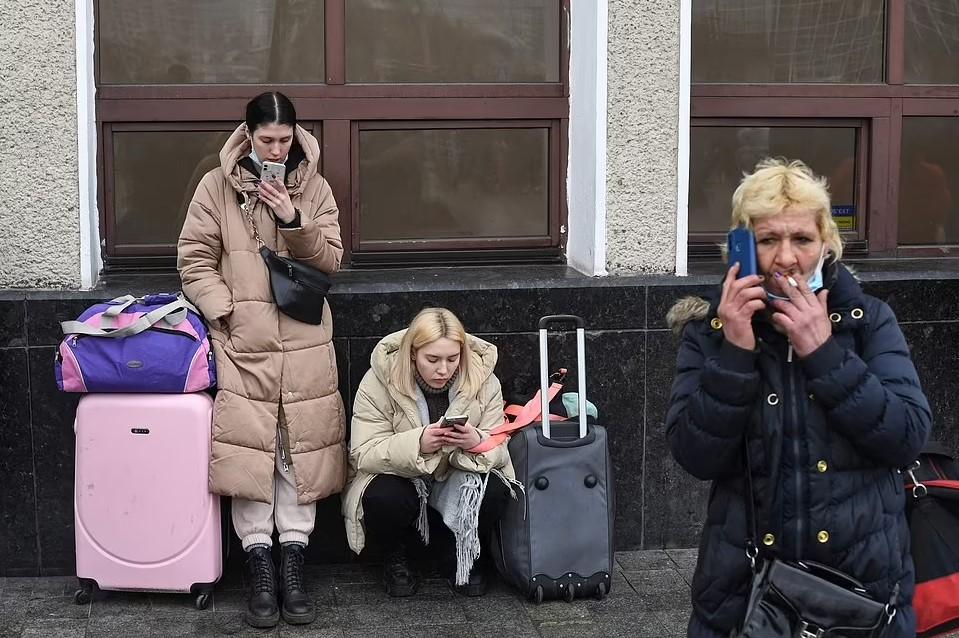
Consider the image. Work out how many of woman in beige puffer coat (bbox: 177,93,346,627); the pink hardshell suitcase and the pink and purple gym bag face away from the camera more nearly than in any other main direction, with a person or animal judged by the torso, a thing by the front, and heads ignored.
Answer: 0

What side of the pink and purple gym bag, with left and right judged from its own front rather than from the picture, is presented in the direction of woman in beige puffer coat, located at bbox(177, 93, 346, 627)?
left

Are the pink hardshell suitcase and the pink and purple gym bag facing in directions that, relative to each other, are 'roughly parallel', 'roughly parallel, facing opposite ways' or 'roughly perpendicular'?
roughly parallel

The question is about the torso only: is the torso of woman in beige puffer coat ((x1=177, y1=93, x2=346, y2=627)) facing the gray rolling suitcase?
no

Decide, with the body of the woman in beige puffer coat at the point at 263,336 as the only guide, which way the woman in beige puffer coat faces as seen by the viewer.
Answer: toward the camera

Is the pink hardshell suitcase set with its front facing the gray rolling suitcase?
no

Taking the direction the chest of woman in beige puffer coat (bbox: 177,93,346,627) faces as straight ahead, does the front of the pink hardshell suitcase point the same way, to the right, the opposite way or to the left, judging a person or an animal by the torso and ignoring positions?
the same way

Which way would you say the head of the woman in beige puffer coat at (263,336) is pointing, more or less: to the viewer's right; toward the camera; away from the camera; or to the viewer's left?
toward the camera

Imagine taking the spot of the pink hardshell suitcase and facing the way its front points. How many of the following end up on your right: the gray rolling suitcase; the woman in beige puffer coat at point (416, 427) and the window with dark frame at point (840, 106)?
0

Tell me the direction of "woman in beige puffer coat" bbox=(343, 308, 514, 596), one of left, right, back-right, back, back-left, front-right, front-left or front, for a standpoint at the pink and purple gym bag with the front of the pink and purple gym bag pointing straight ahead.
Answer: left

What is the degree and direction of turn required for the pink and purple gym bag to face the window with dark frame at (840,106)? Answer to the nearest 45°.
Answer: approximately 90° to its left
